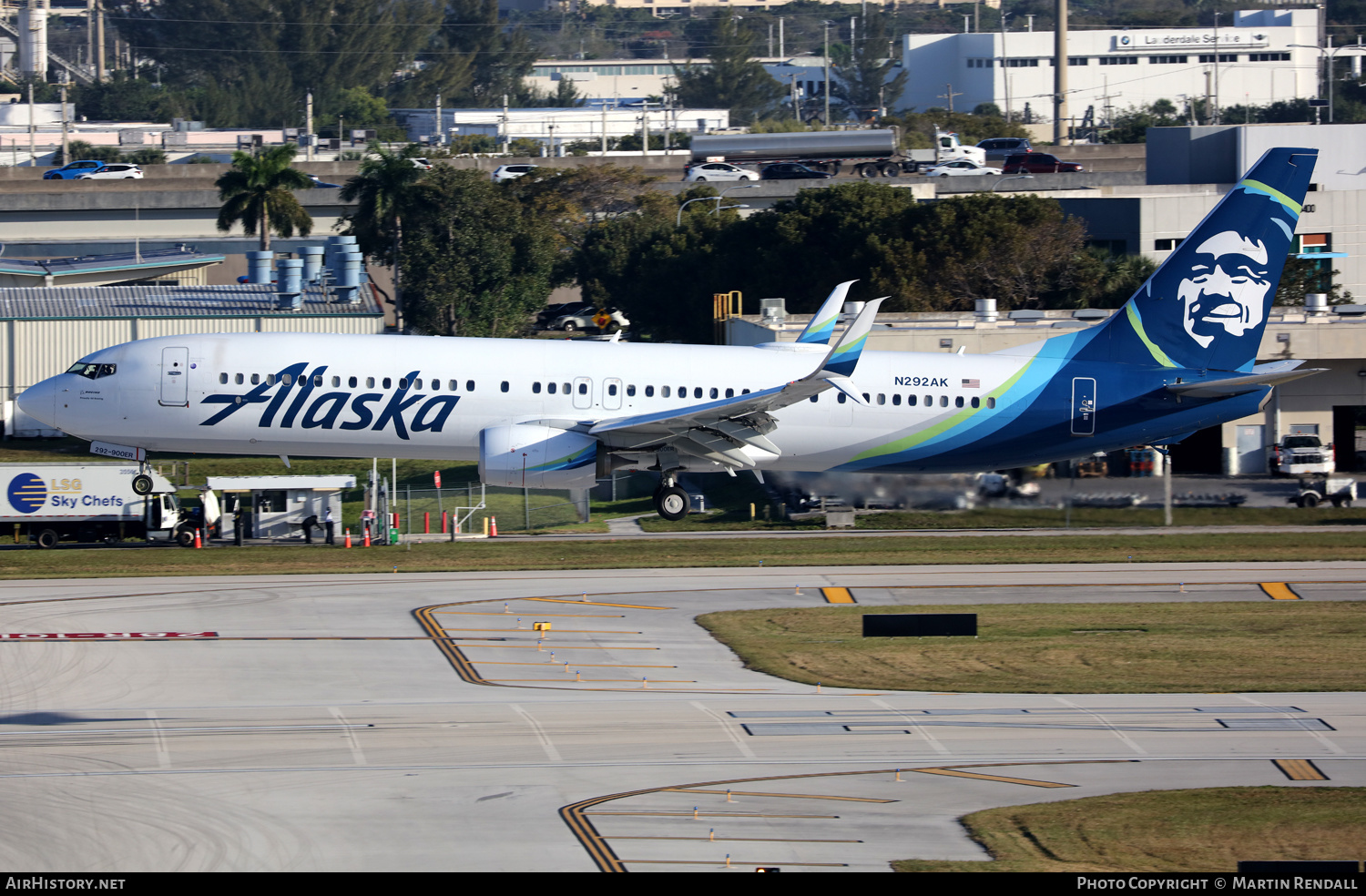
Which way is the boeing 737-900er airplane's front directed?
to the viewer's left
